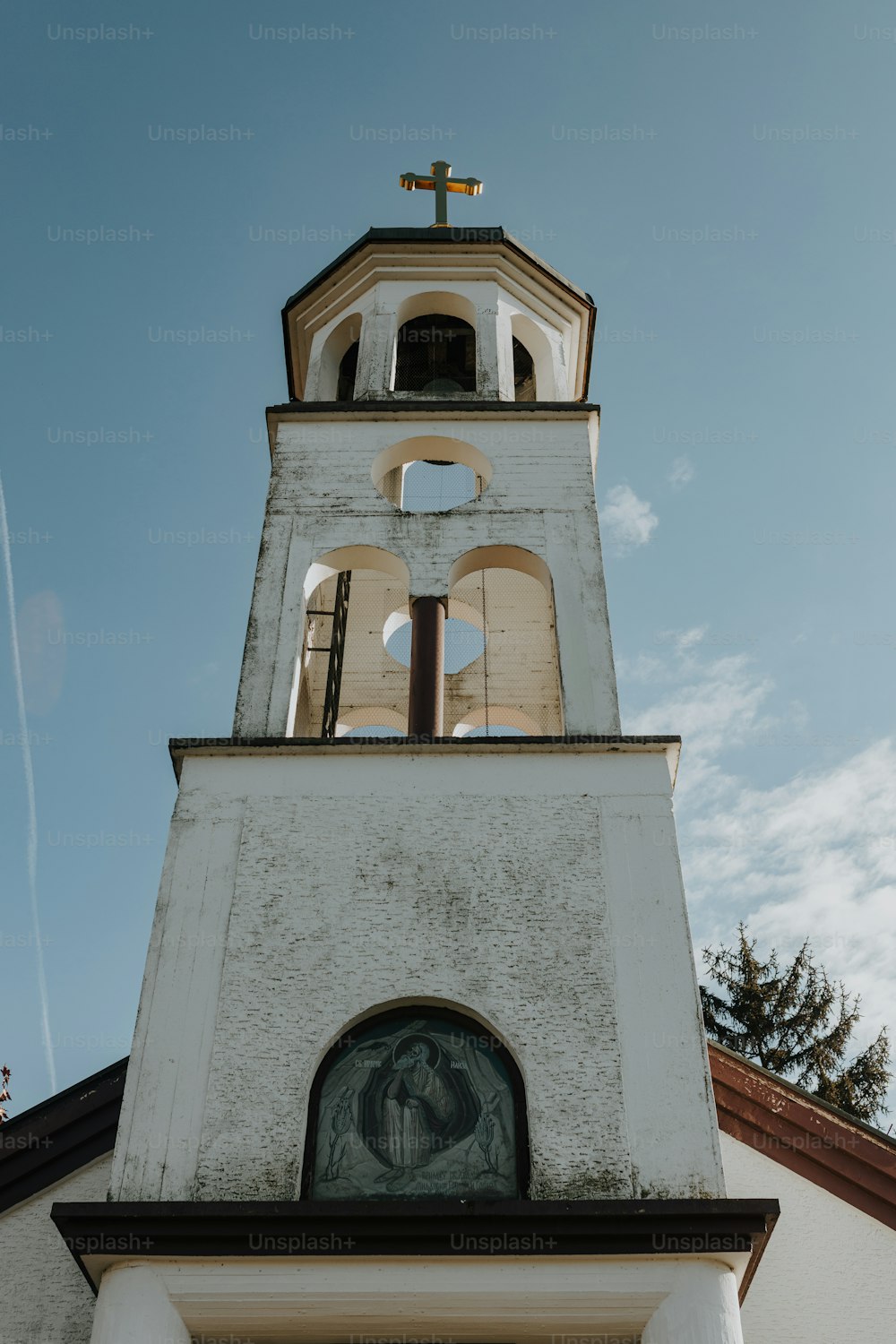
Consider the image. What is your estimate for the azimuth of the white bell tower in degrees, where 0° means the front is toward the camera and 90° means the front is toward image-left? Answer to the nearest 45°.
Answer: approximately 0°
